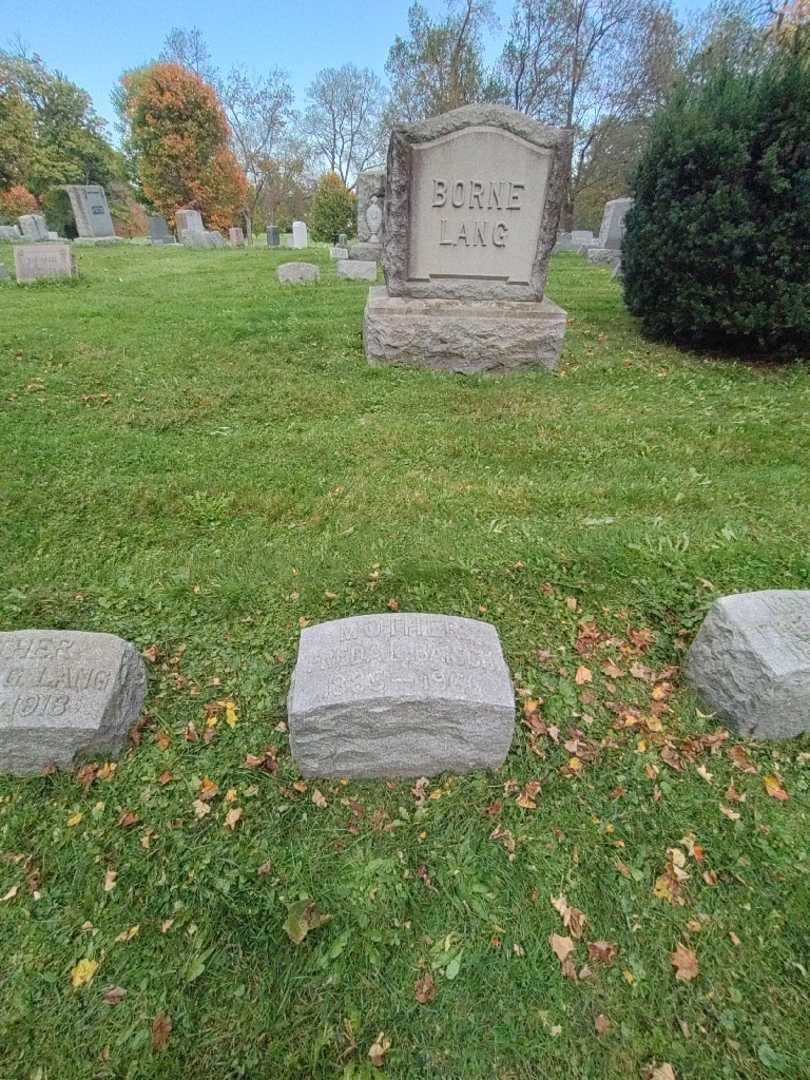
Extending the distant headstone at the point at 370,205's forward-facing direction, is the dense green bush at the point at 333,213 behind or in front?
behind

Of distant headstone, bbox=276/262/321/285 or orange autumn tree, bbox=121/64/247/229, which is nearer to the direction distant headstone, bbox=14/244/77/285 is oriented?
the distant headstone

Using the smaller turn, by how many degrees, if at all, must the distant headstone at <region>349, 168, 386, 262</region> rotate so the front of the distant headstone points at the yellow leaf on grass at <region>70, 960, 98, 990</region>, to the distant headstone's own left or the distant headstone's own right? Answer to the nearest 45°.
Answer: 0° — it already faces it

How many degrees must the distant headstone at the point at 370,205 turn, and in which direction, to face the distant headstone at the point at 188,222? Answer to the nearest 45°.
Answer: approximately 135° to its right

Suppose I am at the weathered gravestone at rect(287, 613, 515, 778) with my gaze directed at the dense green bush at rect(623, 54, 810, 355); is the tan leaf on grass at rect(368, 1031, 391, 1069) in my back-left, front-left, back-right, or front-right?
back-right

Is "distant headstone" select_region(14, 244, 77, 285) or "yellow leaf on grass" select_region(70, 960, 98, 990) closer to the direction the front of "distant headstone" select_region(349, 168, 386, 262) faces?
the yellow leaf on grass

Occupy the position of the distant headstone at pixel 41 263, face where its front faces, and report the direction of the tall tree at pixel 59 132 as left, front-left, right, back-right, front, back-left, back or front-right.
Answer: back

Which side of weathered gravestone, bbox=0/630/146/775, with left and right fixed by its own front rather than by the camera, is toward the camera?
front

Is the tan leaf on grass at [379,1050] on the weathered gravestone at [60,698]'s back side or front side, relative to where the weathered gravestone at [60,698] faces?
on the front side

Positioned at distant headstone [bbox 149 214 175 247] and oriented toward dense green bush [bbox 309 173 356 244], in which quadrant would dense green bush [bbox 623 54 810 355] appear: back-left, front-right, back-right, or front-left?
front-right

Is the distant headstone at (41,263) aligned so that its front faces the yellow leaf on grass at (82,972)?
yes

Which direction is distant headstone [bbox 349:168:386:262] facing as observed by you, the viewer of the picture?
facing the viewer

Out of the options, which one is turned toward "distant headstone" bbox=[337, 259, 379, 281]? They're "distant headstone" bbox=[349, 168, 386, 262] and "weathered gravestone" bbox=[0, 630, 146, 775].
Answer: "distant headstone" bbox=[349, 168, 386, 262]

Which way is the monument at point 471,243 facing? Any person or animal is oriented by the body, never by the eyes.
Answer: toward the camera
